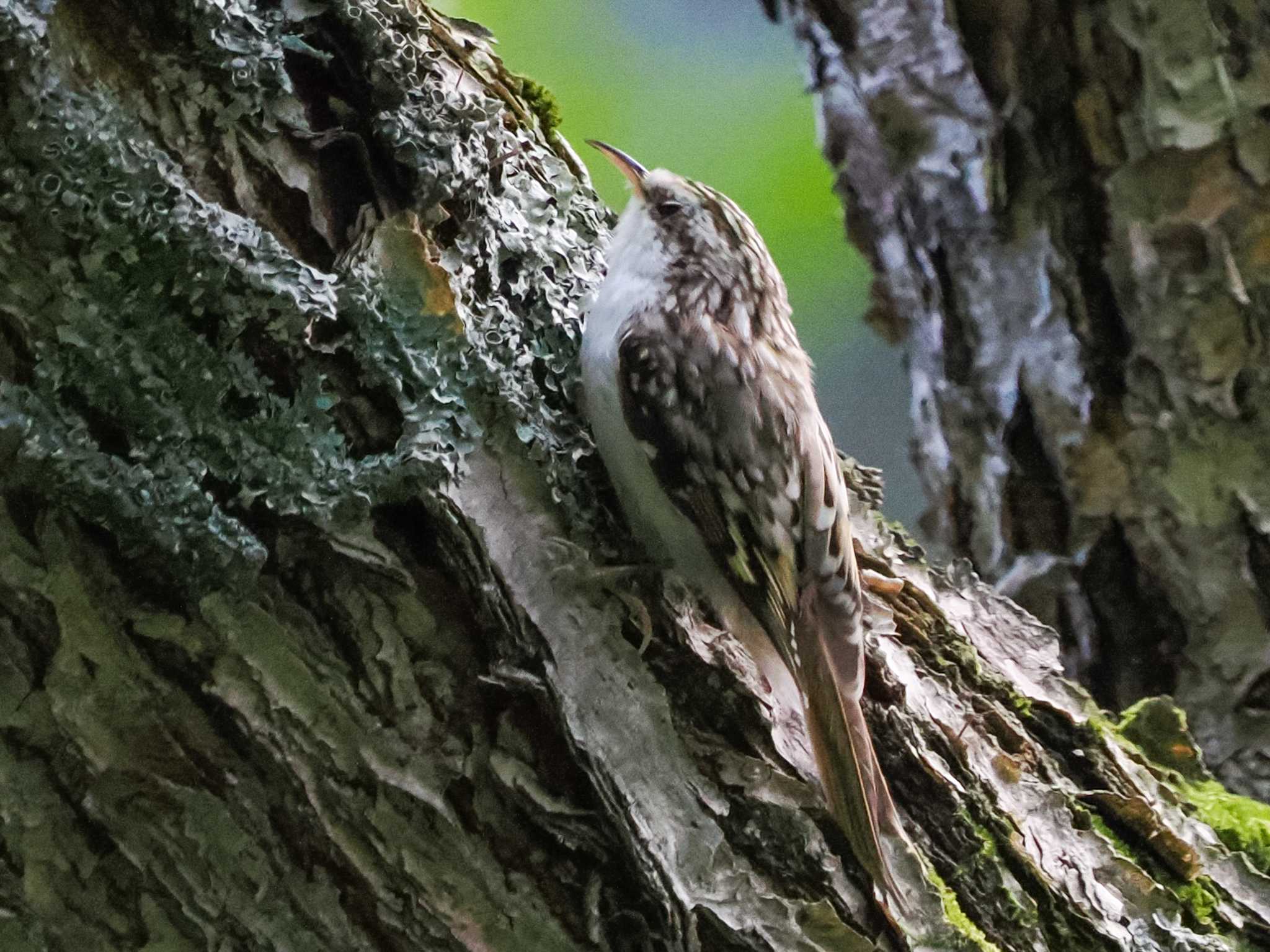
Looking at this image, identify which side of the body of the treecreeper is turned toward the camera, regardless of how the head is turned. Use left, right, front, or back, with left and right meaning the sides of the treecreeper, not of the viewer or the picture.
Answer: left
